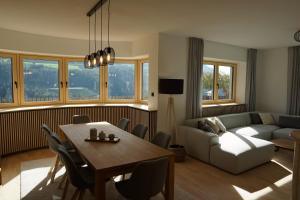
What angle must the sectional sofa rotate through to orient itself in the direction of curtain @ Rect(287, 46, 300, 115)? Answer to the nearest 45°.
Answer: approximately 90° to its left

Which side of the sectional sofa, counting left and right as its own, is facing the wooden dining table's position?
right

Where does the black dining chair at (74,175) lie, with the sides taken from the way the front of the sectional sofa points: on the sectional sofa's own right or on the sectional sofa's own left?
on the sectional sofa's own right

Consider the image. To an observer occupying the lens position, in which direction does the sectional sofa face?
facing the viewer and to the right of the viewer

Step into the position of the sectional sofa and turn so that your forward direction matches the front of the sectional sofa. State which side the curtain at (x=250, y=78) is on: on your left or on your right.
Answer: on your left

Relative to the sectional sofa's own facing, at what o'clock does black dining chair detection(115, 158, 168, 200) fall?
The black dining chair is roughly at 2 o'clock from the sectional sofa.

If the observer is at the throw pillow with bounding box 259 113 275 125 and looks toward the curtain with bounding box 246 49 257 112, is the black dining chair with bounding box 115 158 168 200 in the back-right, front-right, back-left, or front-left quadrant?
back-left
